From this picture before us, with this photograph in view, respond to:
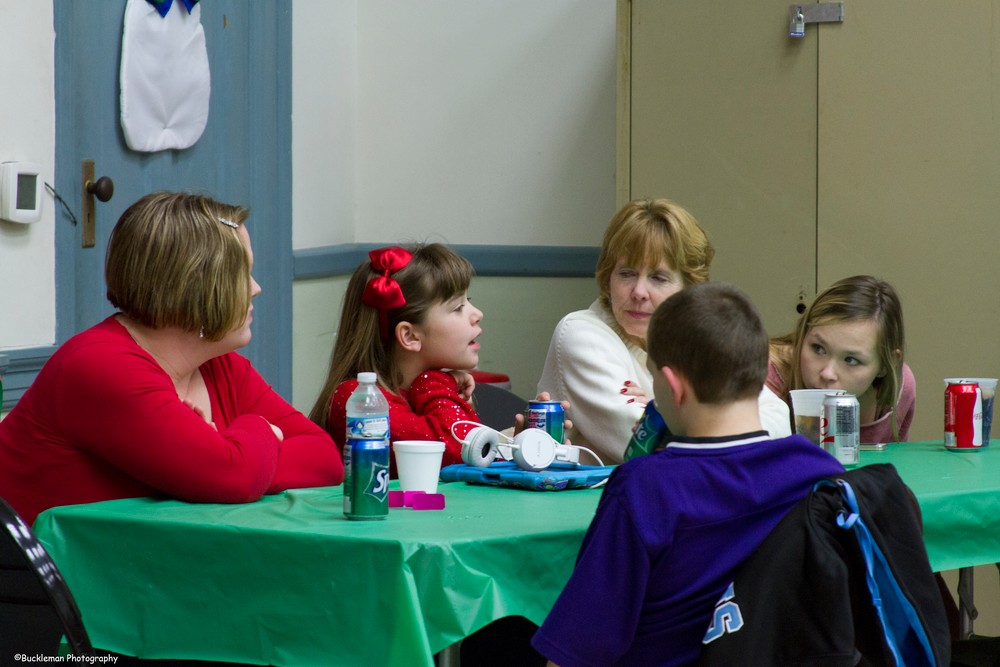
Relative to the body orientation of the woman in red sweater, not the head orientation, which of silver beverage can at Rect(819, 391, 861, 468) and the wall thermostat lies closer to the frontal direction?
the silver beverage can

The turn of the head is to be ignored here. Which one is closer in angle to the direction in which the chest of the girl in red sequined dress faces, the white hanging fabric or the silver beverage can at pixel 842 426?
the silver beverage can

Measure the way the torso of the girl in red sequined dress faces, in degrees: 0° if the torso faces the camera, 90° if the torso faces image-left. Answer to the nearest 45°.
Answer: approximately 270°

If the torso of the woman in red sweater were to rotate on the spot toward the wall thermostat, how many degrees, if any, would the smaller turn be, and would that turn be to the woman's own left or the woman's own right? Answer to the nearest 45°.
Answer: approximately 135° to the woman's own left

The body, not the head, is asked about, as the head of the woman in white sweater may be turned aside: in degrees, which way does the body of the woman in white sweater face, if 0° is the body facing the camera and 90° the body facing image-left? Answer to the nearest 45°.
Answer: approximately 315°

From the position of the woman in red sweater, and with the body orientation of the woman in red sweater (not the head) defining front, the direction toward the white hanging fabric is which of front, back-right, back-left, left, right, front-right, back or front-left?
back-left

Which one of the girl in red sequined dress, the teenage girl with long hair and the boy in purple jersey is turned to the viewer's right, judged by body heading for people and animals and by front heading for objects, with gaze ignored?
the girl in red sequined dress

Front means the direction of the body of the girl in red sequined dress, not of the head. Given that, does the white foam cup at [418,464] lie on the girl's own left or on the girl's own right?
on the girl's own right

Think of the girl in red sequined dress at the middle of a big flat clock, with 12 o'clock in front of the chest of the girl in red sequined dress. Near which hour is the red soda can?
The red soda can is roughly at 12 o'clock from the girl in red sequined dress.

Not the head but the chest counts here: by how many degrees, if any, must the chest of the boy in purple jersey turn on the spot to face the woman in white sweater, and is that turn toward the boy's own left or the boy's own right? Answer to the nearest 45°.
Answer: approximately 45° to the boy's own right

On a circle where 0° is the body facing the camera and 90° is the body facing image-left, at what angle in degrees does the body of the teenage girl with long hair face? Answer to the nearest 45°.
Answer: approximately 45°
